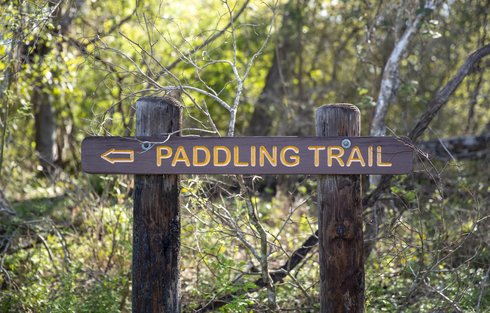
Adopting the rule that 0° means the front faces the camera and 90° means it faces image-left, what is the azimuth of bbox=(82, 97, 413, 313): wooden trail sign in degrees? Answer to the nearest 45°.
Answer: approximately 0°

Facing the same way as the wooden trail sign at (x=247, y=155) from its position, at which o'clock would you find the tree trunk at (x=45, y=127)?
The tree trunk is roughly at 5 o'clock from the wooden trail sign.

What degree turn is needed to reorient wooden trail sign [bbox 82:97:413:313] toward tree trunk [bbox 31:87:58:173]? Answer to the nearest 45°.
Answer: approximately 135° to its right

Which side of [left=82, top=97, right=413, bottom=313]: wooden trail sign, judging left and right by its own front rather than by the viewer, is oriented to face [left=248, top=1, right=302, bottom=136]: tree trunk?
back

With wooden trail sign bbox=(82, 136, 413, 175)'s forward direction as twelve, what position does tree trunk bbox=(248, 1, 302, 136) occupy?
The tree trunk is roughly at 6 o'clock from the wooden trail sign.
